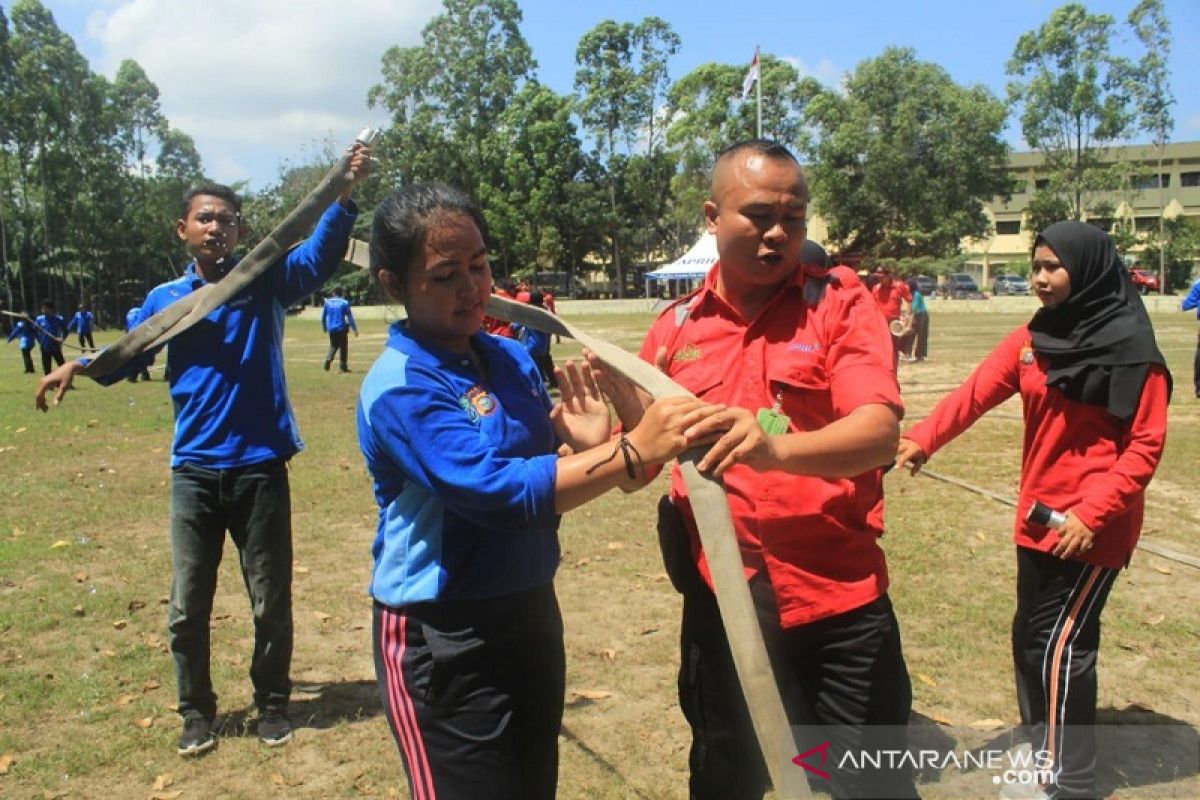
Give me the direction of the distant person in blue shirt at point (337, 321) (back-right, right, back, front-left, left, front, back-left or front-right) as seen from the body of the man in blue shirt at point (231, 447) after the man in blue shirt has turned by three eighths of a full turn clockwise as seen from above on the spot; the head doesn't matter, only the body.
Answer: front-right

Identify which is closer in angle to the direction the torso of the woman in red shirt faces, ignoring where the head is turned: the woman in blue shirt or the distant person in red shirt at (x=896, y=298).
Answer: the woman in blue shirt

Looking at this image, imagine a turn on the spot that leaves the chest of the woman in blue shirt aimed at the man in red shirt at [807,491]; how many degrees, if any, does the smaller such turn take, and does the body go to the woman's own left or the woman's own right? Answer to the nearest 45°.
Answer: approximately 45° to the woman's own left

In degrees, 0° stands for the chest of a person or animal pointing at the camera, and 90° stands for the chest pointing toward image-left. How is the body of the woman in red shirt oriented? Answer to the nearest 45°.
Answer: approximately 45°

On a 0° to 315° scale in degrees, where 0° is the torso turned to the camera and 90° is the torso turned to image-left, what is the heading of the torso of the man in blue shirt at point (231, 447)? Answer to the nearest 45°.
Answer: approximately 0°

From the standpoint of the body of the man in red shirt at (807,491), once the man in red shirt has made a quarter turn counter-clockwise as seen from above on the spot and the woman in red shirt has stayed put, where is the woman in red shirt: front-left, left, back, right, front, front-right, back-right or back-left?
front-left

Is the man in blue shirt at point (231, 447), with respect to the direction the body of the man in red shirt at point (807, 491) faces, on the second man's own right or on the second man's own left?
on the second man's own right

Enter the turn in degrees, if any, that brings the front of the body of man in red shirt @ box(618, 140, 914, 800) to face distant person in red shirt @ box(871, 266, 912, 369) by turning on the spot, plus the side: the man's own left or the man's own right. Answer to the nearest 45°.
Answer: approximately 180°

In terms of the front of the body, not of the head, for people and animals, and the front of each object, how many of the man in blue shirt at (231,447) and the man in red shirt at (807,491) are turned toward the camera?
2

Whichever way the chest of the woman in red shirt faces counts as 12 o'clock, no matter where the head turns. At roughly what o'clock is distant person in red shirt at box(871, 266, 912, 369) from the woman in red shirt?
The distant person in red shirt is roughly at 4 o'clock from the woman in red shirt.
